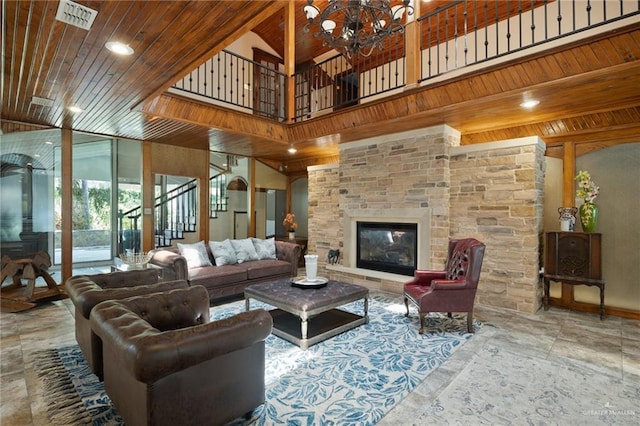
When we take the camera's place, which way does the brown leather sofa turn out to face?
facing the viewer and to the right of the viewer

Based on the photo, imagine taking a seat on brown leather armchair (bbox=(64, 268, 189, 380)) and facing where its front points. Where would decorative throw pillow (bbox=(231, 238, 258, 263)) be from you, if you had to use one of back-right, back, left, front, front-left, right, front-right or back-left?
front

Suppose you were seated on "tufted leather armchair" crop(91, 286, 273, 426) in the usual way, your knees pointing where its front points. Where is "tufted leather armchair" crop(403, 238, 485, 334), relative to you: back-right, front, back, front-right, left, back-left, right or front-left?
front-right

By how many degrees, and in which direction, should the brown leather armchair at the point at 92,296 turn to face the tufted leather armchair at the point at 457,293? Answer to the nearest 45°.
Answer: approximately 45° to its right

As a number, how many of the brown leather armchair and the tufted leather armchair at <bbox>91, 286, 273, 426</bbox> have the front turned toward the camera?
0

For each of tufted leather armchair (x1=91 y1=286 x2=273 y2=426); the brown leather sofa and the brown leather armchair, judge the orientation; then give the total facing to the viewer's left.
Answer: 0

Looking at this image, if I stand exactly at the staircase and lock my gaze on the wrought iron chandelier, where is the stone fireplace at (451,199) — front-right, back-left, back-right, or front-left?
front-left

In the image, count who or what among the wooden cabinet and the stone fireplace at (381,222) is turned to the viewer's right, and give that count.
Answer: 0

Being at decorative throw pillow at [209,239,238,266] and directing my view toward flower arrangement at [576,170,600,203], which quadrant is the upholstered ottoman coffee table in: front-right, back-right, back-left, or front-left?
front-right

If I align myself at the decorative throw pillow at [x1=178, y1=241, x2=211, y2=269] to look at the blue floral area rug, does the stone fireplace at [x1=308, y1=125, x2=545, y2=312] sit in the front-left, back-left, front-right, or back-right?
front-left

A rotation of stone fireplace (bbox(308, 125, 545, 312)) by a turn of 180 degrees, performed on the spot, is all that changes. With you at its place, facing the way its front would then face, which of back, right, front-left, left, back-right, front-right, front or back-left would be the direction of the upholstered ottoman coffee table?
back

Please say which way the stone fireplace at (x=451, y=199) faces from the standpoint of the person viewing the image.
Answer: facing the viewer and to the left of the viewer

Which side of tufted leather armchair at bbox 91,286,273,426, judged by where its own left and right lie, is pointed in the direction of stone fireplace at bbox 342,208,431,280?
front

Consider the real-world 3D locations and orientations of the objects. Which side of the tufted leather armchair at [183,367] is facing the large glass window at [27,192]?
left

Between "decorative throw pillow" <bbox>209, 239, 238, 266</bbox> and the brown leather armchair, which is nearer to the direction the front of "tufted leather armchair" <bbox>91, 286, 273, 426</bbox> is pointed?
the decorative throw pillow

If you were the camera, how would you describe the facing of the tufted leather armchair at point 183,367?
facing away from the viewer and to the right of the viewer

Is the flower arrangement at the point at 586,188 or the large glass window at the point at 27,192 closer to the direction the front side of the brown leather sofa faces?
the flower arrangement

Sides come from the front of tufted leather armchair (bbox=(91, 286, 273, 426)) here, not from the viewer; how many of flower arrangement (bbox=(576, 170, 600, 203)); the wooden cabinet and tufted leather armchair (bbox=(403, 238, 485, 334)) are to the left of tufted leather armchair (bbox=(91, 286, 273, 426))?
0

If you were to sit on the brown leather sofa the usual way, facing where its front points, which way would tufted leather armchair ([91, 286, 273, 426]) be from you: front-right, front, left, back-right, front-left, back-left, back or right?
front-right
